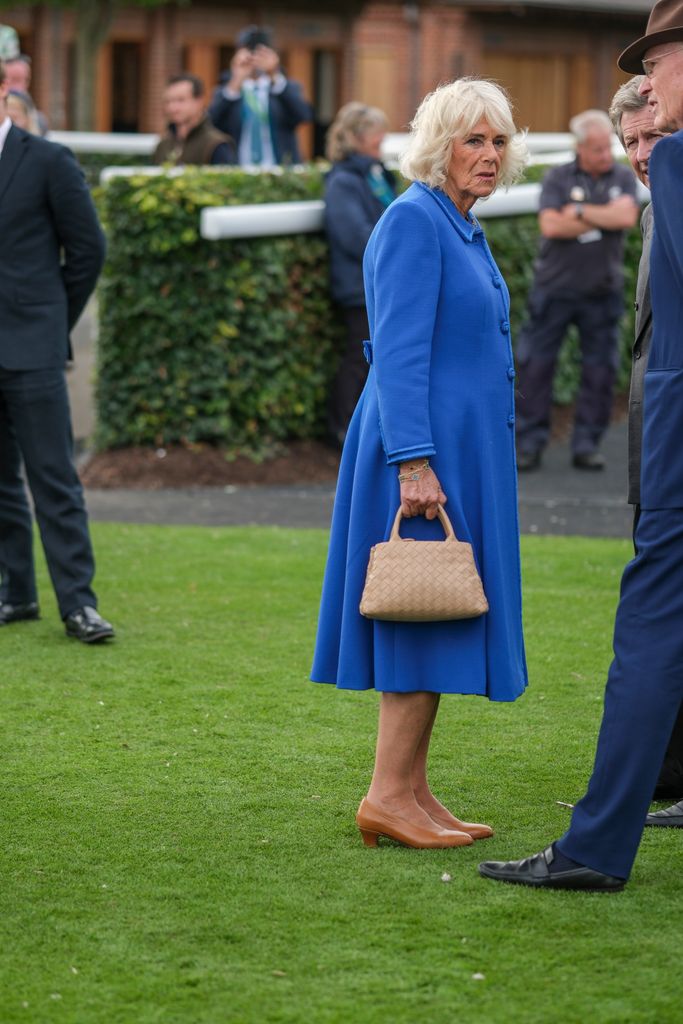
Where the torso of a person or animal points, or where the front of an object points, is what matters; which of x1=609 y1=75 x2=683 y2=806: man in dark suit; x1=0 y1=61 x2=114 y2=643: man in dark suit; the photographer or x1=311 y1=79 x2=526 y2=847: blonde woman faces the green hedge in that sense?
the photographer

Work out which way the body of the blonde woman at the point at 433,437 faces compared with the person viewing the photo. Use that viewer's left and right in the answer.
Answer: facing to the right of the viewer

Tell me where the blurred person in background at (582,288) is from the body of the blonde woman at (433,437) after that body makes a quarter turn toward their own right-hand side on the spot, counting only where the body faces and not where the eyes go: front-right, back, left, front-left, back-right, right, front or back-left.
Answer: back

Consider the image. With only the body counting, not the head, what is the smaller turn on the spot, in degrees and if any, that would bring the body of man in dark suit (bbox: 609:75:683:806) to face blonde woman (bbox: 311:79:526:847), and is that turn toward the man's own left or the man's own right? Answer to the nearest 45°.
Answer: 0° — they already face them

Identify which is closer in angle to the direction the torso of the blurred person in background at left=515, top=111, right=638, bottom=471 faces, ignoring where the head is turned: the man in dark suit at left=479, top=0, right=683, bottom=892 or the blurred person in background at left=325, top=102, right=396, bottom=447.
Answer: the man in dark suit

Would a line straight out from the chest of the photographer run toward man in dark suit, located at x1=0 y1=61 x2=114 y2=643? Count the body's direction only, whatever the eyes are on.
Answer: yes

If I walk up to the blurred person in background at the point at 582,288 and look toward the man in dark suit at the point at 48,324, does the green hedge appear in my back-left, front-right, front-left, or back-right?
front-right

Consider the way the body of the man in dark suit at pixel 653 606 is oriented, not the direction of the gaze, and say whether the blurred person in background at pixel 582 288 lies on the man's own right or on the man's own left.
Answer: on the man's own right

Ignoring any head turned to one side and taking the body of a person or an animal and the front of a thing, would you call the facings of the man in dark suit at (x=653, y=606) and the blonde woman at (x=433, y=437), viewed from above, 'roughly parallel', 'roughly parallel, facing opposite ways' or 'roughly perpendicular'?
roughly parallel, facing opposite ways

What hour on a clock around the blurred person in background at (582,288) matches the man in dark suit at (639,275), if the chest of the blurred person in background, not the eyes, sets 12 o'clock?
The man in dark suit is roughly at 12 o'clock from the blurred person in background.

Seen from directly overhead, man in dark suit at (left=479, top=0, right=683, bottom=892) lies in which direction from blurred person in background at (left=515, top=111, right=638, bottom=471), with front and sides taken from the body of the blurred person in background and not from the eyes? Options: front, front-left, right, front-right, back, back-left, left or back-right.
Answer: front

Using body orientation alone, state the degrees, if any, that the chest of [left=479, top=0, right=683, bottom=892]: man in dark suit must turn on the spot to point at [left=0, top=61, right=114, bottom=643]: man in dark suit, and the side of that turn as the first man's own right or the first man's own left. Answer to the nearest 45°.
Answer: approximately 45° to the first man's own right

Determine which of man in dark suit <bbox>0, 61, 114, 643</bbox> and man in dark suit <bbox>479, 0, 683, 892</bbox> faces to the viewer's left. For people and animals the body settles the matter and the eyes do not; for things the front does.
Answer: man in dark suit <bbox>479, 0, 683, 892</bbox>

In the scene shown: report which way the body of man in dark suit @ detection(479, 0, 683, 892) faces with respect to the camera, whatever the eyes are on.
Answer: to the viewer's left

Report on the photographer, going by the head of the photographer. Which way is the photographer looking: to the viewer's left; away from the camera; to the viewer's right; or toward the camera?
toward the camera
